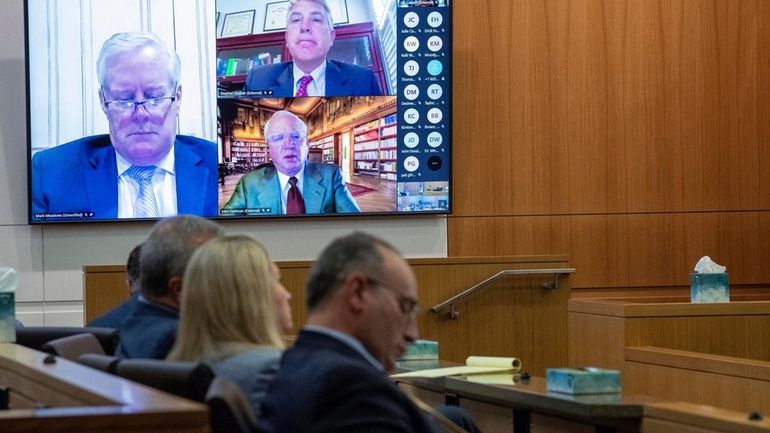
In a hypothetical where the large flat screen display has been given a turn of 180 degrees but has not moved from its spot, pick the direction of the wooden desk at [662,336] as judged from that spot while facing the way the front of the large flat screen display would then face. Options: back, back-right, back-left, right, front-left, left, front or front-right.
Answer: back-right

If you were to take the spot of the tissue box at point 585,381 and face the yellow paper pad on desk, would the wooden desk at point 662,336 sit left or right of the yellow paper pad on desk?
right

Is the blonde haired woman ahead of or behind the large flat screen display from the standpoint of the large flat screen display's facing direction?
ahead

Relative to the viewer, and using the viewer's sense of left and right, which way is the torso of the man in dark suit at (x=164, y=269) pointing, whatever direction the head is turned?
facing away from the viewer and to the right of the viewer

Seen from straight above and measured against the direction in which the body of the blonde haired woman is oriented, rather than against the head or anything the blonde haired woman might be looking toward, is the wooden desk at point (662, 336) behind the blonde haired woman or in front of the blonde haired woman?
in front

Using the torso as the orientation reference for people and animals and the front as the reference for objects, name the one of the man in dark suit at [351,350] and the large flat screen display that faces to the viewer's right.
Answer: the man in dark suit

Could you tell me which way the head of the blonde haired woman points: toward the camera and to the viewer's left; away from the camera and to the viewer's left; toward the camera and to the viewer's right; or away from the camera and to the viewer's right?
away from the camera and to the viewer's right

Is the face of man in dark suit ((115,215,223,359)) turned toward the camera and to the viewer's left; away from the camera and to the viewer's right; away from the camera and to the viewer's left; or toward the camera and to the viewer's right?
away from the camera and to the viewer's right

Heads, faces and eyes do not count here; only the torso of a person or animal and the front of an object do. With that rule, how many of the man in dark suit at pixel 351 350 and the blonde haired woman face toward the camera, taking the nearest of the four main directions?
0

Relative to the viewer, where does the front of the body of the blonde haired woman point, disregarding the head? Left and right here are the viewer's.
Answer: facing away from the viewer and to the right of the viewer

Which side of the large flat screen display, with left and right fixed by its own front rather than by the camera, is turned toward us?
front

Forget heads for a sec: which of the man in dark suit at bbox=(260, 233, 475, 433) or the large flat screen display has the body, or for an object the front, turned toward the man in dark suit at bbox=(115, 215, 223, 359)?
the large flat screen display

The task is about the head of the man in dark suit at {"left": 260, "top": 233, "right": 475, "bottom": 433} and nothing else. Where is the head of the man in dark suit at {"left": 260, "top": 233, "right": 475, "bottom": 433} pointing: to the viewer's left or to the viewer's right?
to the viewer's right

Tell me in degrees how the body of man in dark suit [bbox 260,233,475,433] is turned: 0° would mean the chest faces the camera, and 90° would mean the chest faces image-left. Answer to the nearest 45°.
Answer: approximately 270°
